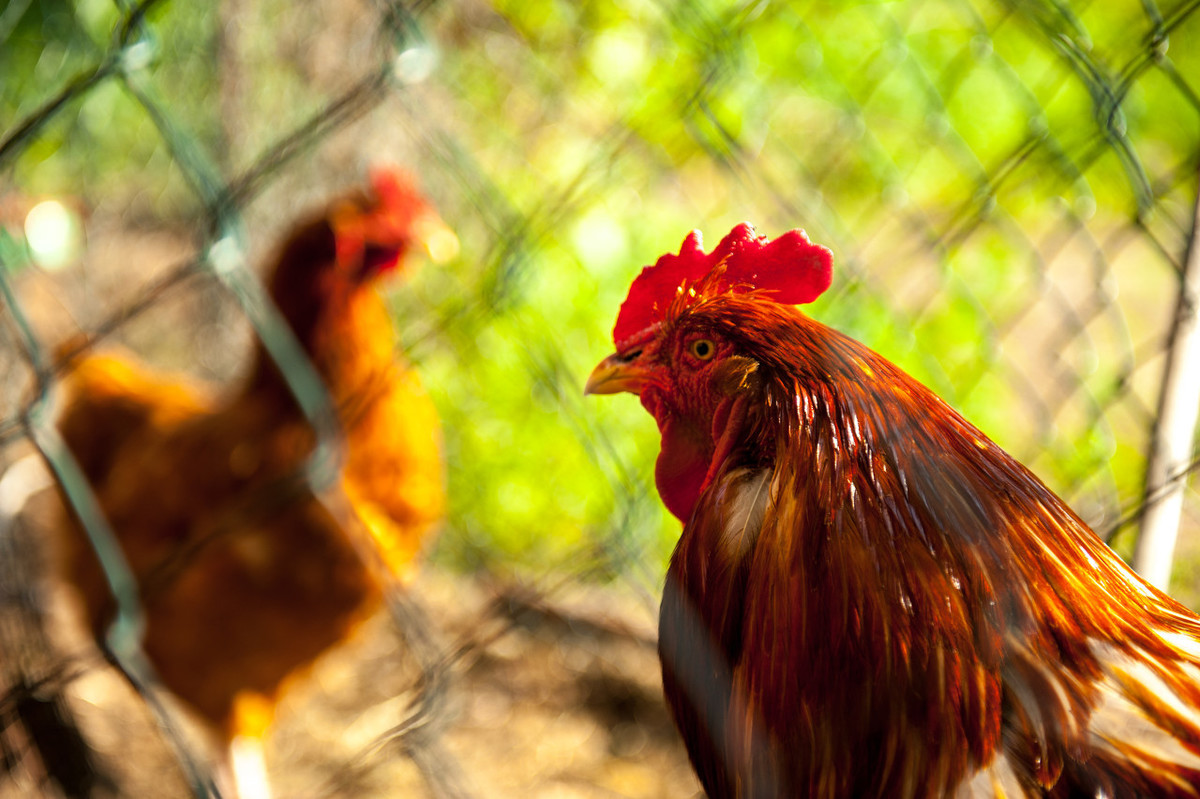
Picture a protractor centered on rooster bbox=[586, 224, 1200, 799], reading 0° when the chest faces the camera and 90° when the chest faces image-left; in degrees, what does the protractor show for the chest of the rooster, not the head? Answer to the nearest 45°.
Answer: approximately 90°

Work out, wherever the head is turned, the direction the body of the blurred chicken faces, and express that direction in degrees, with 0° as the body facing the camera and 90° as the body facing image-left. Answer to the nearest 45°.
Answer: approximately 270°

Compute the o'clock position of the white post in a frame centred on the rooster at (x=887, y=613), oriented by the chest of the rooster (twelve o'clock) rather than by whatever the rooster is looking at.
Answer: The white post is roughly at 4 o'clock from the rooster.
